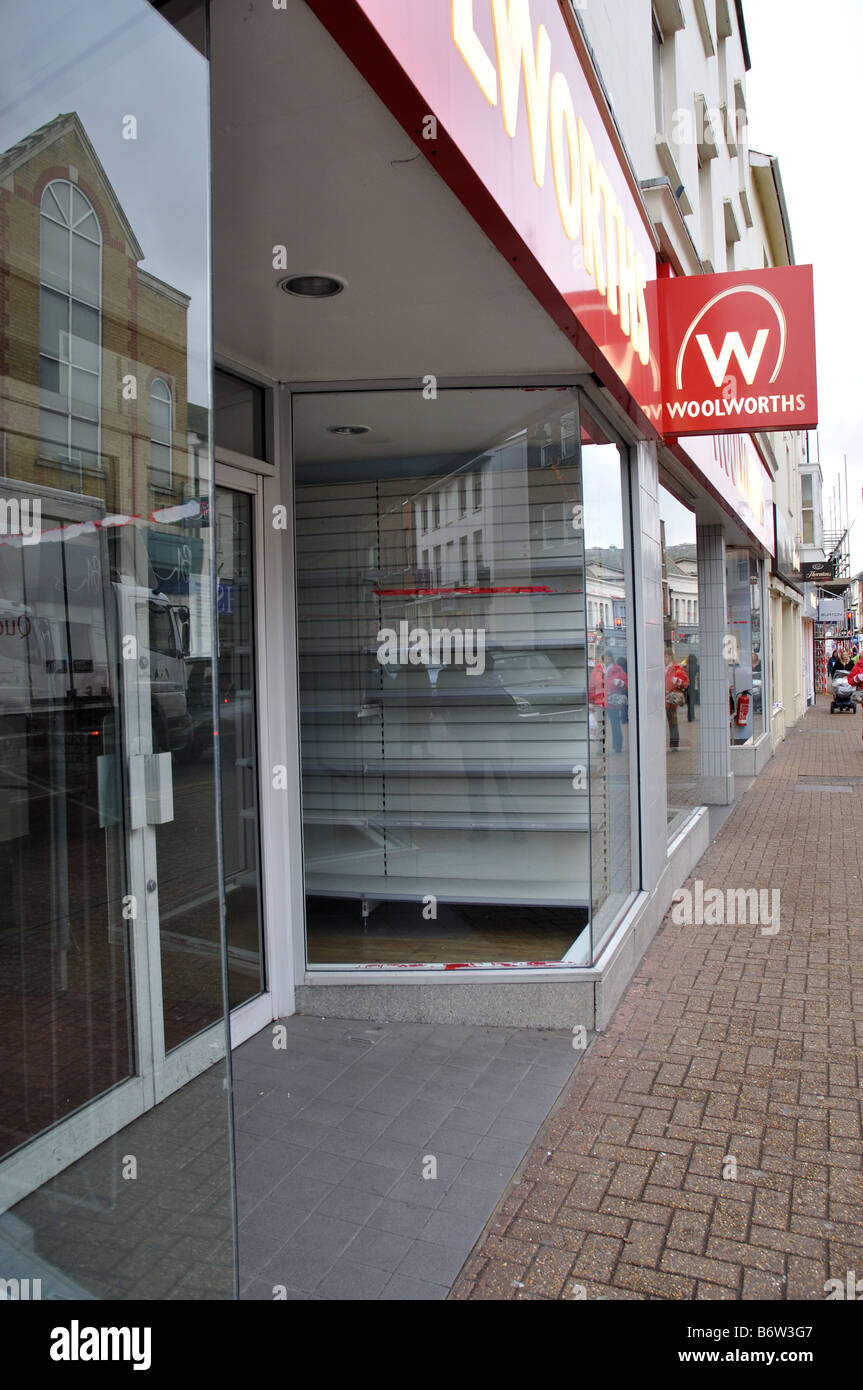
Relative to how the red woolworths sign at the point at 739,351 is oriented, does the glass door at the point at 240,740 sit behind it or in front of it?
in front

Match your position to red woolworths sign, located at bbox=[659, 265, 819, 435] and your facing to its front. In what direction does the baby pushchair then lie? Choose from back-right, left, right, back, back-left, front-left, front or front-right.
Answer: back

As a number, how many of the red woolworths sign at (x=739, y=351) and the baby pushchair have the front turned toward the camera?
2

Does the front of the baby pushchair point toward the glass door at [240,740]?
yes

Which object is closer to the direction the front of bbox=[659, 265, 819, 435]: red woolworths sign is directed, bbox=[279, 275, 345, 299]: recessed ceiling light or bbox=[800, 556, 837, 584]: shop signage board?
the recessed ceiling light

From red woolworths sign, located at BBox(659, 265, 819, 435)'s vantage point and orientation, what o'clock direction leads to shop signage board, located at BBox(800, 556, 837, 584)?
The shop signage board is roughly at 6 o'clock from the red woolworths sign.
